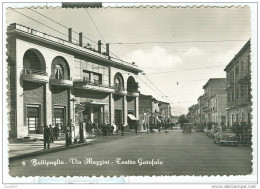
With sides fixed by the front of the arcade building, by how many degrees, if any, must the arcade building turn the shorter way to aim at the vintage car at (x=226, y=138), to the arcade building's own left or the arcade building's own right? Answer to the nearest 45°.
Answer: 0° — it already faces it

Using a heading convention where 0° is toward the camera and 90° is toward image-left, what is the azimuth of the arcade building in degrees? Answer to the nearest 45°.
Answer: approximately 315°
